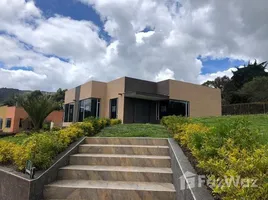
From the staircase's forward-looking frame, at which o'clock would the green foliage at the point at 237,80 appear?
The green foliage is roughly at 7 o'clock from the staircase.

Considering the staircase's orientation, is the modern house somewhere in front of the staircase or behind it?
behind

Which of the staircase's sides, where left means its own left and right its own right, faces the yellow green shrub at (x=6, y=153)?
right

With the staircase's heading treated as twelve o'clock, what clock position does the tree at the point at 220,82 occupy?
The tree is roughly at 7 o'clock from the staircase.

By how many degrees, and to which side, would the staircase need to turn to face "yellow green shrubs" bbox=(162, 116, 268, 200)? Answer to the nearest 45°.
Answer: approximately 45° to its left

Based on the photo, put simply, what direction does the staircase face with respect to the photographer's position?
facing the viewer

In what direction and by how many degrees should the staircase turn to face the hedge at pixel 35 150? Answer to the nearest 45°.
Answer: approximately 90° to its right

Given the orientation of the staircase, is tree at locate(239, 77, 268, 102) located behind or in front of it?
behind

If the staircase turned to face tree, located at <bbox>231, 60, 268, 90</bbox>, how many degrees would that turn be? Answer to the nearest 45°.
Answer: approximately 135° to its left
